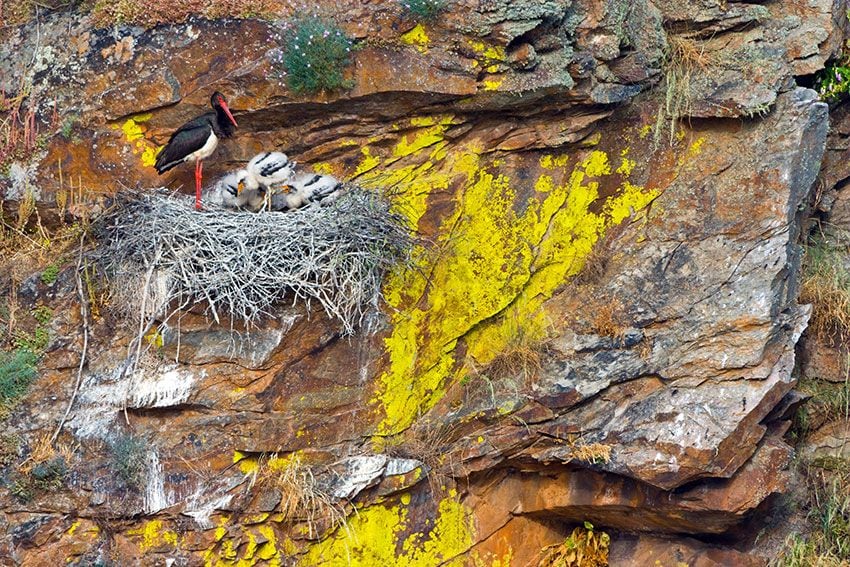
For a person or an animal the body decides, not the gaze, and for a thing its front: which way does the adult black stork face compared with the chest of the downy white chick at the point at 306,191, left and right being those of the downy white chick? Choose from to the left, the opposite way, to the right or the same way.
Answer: the opposite way

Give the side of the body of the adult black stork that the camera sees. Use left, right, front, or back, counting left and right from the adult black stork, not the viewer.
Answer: right

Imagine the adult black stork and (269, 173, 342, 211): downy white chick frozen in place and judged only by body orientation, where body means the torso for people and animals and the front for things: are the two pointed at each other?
yes

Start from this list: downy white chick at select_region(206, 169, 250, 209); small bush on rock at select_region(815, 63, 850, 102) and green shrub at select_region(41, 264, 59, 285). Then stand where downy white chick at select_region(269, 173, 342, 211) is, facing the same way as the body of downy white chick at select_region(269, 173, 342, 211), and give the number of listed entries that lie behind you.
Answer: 1

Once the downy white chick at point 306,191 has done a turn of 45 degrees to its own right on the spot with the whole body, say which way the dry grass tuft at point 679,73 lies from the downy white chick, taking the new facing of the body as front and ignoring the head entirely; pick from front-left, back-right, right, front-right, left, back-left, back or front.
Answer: back-right

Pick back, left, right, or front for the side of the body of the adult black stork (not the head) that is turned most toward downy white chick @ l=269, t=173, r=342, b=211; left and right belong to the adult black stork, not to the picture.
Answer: front

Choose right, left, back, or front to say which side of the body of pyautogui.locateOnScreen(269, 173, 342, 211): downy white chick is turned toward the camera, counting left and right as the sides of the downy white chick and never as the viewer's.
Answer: left

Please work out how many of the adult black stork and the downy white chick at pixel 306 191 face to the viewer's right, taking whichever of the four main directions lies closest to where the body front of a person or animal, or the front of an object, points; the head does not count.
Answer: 1

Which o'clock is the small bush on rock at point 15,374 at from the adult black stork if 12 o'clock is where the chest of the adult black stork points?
The small bush on rock is roughly at 5 o'clock from the adult black stork.

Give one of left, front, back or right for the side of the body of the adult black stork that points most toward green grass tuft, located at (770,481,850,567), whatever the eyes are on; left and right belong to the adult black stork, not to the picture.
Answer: front

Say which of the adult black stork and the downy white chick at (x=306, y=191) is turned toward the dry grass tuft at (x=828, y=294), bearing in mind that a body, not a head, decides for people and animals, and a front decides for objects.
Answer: the adult black stork

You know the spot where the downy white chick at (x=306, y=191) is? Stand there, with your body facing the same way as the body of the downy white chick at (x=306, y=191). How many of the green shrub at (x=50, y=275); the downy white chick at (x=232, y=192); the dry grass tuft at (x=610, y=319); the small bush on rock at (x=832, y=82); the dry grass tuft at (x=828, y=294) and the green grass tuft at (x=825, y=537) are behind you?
4

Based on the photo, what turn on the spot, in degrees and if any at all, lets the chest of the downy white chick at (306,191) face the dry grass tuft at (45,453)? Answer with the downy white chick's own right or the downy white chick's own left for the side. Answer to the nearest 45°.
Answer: approximately 45° to the downy white chick's own left

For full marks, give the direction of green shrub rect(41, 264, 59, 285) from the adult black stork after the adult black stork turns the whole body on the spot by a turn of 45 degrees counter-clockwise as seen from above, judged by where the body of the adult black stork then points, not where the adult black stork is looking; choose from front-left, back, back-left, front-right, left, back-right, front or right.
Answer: back-left
